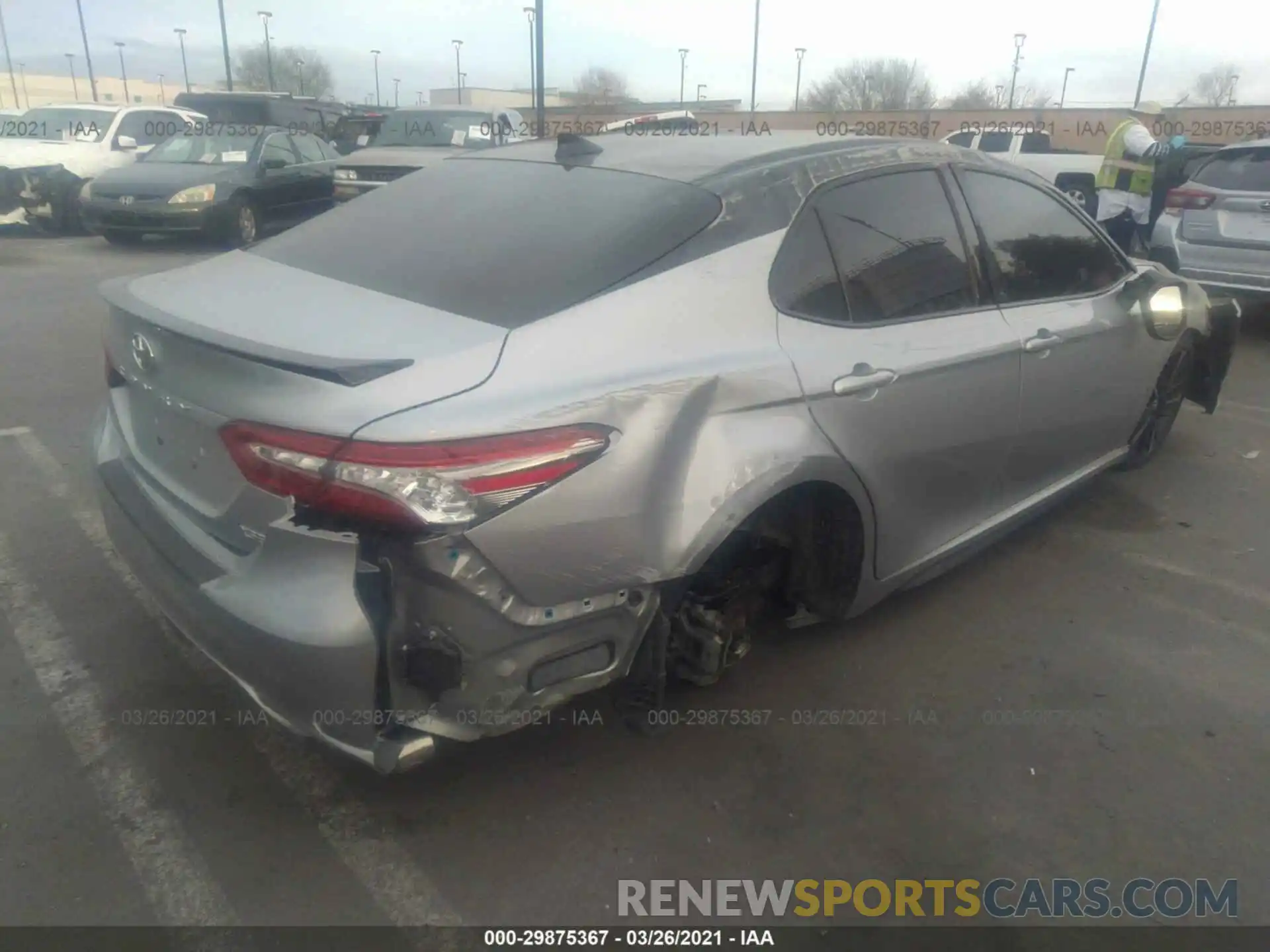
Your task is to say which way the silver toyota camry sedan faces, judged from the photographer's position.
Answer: facing away from the viewer and to the right of the viewer

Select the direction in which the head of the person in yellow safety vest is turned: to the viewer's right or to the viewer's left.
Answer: to the viewer's right

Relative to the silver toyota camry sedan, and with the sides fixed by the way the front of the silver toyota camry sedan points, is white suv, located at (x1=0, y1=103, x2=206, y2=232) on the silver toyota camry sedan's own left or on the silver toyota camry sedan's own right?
on the silver toyota camry sedan's own left

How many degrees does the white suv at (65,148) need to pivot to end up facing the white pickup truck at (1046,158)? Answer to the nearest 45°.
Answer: approximately 135° to its left

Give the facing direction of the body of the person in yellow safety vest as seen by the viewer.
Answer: to the viewer's right

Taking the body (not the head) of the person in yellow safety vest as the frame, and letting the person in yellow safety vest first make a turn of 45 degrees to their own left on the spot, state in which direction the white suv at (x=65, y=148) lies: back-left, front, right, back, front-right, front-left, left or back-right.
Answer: back-left

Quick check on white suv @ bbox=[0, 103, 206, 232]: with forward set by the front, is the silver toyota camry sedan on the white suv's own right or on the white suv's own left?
on the white suv's own left

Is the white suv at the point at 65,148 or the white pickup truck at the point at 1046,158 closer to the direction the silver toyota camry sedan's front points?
the white pickup truck

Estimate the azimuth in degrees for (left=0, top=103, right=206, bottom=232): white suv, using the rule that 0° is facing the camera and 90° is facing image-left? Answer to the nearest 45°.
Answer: approximately 45°

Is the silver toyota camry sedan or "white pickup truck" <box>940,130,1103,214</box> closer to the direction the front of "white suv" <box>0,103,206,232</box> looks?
the silver toyota camry sedan
